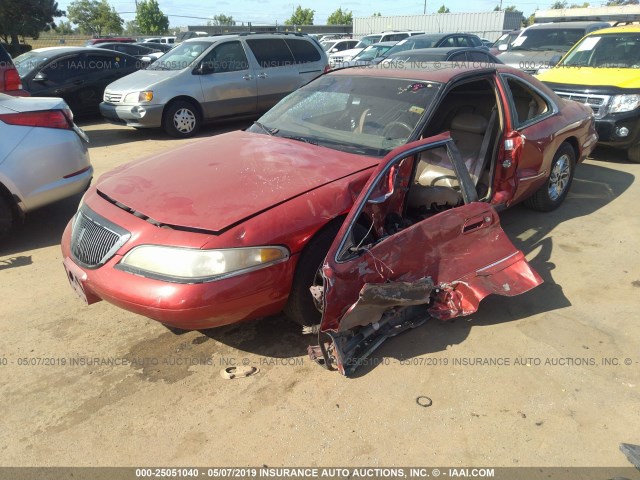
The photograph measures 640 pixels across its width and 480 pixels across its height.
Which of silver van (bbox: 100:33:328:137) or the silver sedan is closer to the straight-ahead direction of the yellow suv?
the silver sedan

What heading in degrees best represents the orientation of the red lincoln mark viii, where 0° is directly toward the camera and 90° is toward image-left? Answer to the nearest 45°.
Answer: approximately 45°

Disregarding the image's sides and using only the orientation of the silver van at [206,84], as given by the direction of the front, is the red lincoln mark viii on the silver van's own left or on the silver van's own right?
on the silver van's own left

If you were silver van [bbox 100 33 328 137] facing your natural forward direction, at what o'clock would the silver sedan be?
The silver sedan is roughly at 11 o'clock from the silver van.

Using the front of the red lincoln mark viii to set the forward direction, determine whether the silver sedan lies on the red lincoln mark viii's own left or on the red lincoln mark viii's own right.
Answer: on the red lincoln mark viii's own right

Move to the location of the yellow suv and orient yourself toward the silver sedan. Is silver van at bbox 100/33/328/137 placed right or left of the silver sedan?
right

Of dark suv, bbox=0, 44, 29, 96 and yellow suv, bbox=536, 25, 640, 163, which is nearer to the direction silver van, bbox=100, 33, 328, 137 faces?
the dark suv

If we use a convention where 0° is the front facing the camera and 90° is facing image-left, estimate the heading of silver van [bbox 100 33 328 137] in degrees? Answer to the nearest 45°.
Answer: approximately 45°

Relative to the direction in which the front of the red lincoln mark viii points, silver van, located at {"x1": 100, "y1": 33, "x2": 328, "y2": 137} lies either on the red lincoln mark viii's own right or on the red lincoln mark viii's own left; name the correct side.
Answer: on the red lincoln mark viii's own right
